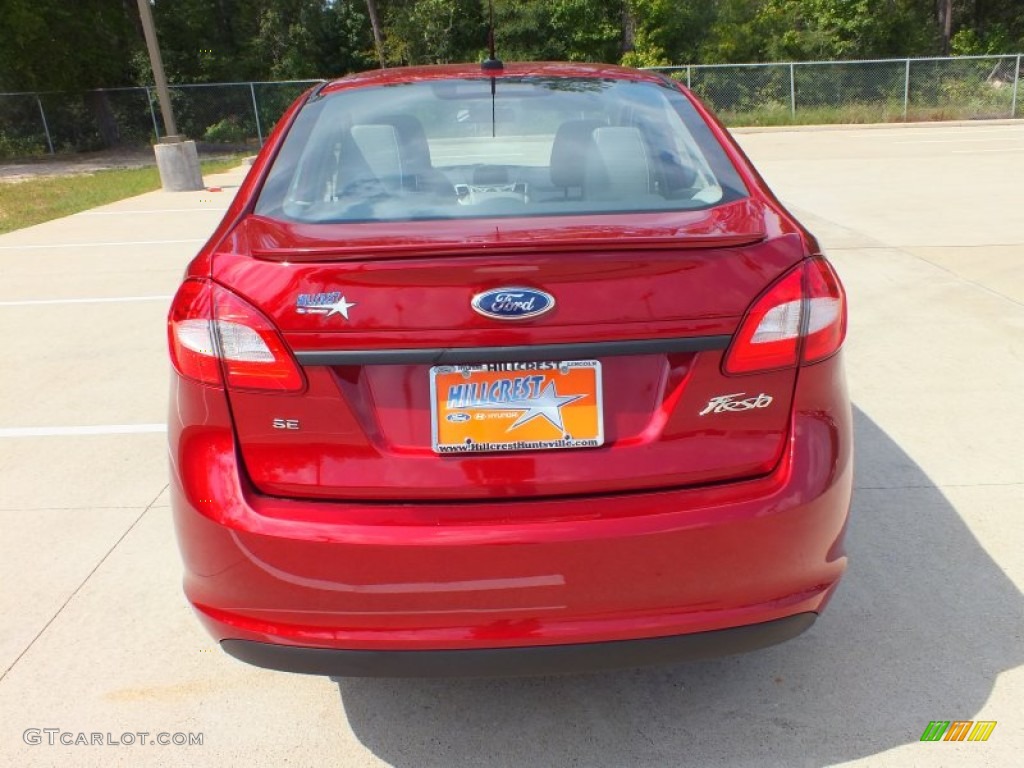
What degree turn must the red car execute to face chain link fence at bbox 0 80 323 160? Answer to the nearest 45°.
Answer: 0° — it already faces it

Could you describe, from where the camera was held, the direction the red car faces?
facing away from the viewer

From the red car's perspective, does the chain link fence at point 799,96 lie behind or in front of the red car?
in front

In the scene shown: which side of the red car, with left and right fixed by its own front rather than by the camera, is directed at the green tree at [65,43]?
front

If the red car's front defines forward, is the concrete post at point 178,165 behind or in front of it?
in front
